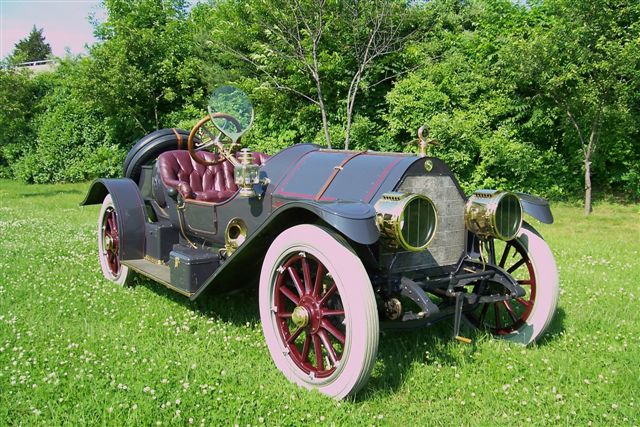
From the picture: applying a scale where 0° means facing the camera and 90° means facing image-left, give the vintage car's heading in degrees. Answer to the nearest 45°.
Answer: approximately 315°

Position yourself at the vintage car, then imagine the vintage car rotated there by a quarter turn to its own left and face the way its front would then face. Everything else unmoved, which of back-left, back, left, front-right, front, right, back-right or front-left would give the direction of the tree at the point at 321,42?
front-left

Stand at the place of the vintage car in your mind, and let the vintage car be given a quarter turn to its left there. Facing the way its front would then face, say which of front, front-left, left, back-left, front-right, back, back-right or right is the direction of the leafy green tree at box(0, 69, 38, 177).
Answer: left

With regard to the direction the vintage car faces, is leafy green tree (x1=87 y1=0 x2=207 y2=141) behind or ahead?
behind
